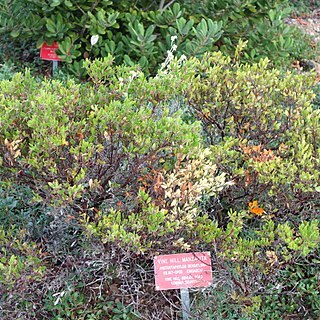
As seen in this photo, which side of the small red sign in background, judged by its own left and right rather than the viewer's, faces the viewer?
front

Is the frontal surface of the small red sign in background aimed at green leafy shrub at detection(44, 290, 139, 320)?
yes

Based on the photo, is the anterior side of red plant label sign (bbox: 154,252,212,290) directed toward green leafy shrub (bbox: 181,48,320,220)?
no

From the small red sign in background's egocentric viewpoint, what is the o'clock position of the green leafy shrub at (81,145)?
The green leafy shrub is roughly at 12 o'clock from the small red sign in background.

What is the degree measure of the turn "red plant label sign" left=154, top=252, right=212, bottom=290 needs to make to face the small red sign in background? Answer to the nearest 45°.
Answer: approximately 135° to its right

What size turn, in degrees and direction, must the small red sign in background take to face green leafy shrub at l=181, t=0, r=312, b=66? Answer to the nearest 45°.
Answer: approximately 90° to its left

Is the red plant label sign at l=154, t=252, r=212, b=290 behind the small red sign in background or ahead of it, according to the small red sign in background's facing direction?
ahead

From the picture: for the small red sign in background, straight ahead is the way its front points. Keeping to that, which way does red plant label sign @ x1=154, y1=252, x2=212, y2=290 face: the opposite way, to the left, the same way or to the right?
the same way

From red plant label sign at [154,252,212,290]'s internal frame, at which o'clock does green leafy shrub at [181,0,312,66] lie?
The green leafy shrub is roughly at 6 o'clock from the red plant label sign.

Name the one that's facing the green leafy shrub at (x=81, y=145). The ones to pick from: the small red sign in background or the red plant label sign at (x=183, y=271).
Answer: the small red sign in background

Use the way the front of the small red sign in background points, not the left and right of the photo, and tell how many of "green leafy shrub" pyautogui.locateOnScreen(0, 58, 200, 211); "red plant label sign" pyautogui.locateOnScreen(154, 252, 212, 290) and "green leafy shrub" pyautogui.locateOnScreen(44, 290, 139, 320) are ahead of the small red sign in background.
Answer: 3

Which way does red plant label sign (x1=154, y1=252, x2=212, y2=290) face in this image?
toward the camera

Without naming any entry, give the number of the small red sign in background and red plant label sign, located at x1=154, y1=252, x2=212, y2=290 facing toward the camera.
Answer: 2
